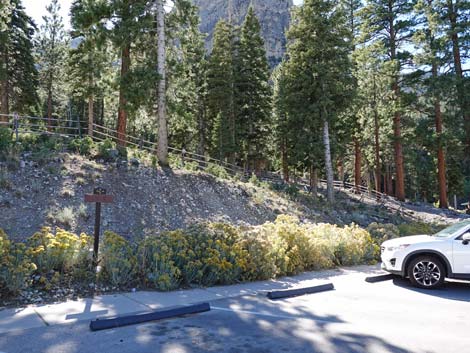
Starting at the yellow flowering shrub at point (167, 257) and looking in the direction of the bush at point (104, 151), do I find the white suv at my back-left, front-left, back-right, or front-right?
back-right

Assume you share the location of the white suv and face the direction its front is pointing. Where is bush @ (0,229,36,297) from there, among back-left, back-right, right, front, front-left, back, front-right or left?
front-left

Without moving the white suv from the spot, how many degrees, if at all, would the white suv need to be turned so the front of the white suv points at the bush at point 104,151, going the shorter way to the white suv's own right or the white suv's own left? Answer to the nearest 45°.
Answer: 0° — it already faces it

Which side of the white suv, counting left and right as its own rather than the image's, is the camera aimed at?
left

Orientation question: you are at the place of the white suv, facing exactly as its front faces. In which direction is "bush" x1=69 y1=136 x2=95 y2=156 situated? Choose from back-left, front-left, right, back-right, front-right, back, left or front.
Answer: front

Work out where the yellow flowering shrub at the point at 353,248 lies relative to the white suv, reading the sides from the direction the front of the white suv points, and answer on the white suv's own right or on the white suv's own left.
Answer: on the white suv's own right

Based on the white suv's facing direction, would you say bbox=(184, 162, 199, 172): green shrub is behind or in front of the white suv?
in front

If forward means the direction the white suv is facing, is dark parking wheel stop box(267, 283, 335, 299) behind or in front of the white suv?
in front

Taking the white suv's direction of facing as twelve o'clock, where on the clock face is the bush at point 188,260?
The bush is roughly at 11 o'clock from the white suv.

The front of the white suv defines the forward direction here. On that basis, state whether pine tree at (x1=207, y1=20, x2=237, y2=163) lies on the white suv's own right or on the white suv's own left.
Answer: on the white suv's own right

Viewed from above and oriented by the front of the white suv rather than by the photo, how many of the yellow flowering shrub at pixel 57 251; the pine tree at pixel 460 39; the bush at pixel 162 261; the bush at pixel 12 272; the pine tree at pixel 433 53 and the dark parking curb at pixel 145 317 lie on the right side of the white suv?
2

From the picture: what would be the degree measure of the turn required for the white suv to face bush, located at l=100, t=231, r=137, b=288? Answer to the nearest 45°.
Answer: approximately 45° to its left

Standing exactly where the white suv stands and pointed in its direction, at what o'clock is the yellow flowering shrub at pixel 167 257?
The yellow flowering shrub is roughly at 11 o'clock from the white suv.

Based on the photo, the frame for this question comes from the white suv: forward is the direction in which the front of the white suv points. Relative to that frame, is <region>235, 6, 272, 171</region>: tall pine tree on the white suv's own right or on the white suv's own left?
on the white suv's own right

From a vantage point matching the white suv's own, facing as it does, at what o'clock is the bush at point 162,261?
The bush is roughly at 11 o'clock from the white suv.

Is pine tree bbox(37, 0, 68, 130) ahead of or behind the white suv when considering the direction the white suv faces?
ahead

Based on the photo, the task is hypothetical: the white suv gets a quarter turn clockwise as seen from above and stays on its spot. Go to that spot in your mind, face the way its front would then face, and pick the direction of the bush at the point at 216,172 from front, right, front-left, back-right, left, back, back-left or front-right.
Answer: front-left

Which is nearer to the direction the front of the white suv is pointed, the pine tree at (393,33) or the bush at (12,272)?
the bush
